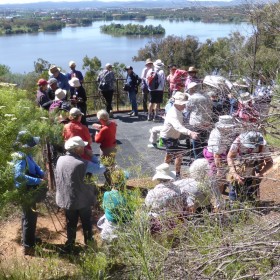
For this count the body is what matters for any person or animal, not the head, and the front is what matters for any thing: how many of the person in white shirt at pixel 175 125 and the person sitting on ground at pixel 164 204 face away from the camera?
1

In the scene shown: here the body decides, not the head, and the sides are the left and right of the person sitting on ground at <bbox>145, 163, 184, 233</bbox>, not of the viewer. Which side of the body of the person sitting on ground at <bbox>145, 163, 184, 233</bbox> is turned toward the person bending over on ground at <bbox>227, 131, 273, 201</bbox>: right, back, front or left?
right

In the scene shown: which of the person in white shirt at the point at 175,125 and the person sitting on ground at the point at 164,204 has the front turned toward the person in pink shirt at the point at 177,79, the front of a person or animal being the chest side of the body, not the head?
the person sitting on ground

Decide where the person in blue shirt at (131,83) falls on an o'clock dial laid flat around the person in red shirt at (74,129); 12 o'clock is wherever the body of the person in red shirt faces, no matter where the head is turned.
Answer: The person in blue shirt is roughly at 11 o'clock from the person in red shirt.

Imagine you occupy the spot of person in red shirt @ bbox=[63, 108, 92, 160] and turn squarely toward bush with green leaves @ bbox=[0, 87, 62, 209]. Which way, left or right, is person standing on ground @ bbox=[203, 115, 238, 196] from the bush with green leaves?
left

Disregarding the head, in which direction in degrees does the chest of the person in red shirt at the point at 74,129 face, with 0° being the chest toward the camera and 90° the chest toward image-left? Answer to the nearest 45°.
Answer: approximately 225°

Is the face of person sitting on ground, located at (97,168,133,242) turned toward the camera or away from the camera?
away from the camera
